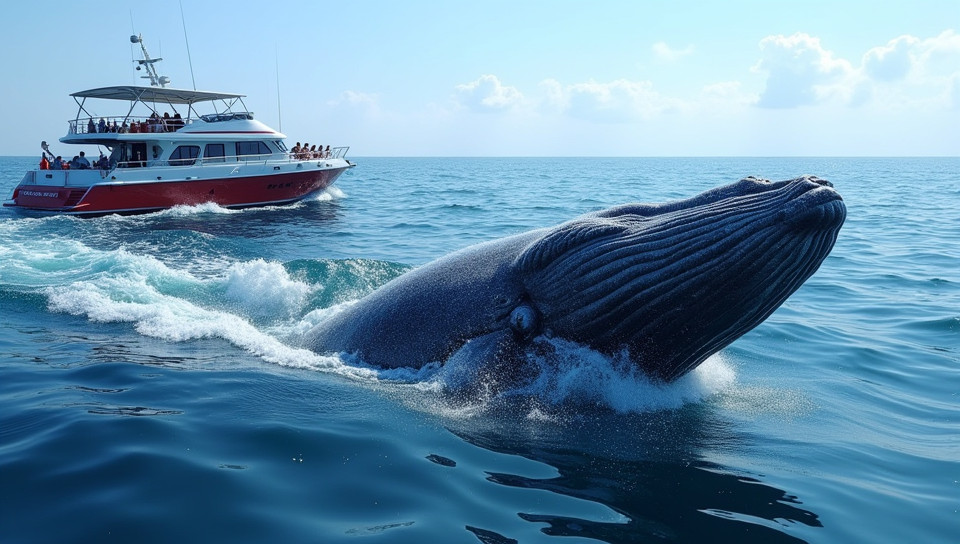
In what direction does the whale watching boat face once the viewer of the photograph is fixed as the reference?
facing away from the viewer and to the right of the viewer

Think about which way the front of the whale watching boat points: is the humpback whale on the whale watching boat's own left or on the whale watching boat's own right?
on the whale watching boat's own right
